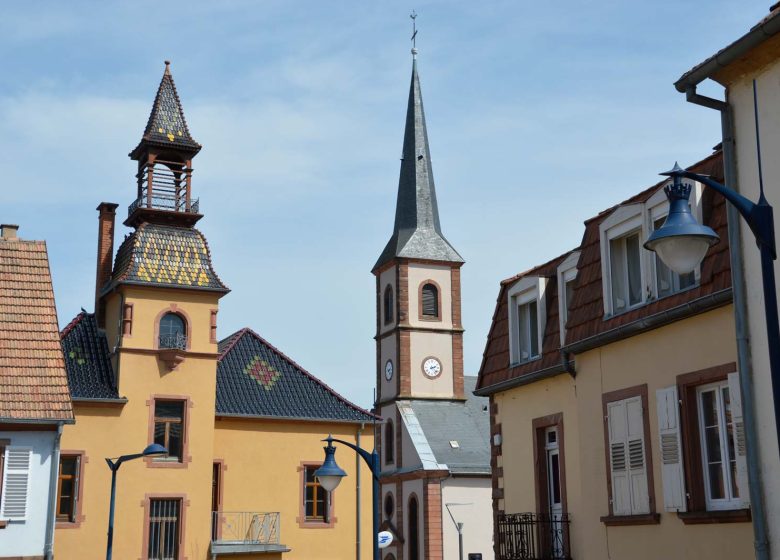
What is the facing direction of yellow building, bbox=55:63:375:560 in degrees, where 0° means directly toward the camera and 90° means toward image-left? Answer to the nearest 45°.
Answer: approximately 0°

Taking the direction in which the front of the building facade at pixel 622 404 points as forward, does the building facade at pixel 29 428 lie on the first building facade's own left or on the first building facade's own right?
on the first building facade's own right

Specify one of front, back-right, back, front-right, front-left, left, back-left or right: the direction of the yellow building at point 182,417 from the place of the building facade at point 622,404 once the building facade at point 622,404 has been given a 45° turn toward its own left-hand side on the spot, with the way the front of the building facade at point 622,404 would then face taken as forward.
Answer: back-right

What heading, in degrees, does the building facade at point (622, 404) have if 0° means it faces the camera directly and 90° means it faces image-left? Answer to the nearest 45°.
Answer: approximately 45°

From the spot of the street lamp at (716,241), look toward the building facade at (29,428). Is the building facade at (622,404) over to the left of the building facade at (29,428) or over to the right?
right
